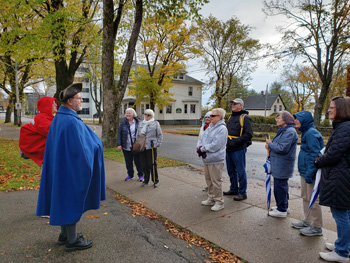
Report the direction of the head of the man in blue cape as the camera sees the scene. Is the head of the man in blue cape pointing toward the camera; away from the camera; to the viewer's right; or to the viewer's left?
to the viewer's right

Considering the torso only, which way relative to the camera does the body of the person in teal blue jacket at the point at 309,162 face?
to the viewer's left

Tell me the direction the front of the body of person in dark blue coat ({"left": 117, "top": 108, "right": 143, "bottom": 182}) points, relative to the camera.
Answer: toward the camera

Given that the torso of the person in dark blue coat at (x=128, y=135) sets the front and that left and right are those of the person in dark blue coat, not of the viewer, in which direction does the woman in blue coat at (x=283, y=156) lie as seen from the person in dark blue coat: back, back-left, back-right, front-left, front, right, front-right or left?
front-left

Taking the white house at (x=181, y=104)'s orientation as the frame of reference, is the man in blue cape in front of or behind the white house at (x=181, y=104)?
in front

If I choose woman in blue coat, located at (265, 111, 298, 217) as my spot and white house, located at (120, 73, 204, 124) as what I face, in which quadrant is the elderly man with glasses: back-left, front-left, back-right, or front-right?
front-left

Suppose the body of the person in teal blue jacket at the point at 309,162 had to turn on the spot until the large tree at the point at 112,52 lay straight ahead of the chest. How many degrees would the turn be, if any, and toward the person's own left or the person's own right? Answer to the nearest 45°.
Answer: approximately 45° to the person's own right

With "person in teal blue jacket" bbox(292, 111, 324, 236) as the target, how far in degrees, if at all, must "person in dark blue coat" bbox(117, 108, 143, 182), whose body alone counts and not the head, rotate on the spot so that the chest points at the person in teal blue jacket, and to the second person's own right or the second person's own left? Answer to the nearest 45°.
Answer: approximately 45° to the second person's own left

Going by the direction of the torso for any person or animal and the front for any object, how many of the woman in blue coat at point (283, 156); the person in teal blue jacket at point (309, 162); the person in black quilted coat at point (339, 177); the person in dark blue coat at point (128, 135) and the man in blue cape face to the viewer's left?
3

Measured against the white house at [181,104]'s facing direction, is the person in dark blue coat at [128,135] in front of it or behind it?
in front

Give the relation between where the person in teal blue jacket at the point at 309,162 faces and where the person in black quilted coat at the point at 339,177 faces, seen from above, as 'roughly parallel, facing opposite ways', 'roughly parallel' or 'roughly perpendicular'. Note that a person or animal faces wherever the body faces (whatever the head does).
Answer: roughly parallel

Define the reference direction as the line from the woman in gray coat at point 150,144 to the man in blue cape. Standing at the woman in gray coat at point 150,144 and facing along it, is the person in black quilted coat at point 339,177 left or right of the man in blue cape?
left

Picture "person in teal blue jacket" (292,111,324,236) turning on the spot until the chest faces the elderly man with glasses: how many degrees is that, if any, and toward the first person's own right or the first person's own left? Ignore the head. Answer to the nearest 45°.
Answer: approximately 45° to the first person's own right

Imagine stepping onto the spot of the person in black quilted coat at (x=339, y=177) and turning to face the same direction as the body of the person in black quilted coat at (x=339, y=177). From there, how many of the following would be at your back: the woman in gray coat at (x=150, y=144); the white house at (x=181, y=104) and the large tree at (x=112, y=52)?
0

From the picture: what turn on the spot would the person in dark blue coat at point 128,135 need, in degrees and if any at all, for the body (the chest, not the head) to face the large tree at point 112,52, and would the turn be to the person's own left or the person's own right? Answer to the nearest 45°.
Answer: approximately 180°

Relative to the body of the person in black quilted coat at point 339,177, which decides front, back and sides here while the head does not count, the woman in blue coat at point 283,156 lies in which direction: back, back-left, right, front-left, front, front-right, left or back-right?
front-right

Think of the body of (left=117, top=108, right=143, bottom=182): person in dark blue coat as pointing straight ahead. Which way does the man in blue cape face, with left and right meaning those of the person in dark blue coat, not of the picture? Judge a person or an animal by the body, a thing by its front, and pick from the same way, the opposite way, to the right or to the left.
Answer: to the left

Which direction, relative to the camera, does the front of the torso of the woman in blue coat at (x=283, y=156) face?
to the viewer's left

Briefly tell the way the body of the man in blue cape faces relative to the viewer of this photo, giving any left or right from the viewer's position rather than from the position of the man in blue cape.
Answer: facing to the right of the viewer
